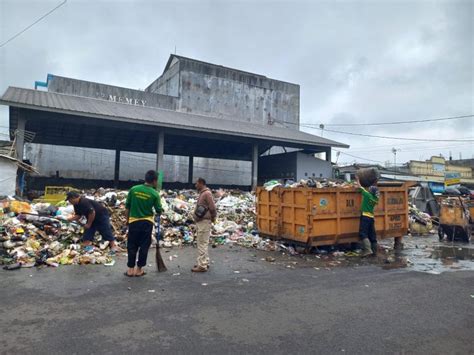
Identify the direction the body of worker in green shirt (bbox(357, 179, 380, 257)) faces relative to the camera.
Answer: away from the camera

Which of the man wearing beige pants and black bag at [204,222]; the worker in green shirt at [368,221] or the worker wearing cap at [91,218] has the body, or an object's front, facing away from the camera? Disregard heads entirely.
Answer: the worker in green shirt

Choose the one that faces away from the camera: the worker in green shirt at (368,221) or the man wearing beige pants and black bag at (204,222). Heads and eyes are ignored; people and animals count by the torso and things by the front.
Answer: the worker in green shirt

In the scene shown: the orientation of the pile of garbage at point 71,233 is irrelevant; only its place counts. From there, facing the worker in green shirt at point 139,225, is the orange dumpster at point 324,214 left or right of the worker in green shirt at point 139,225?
left

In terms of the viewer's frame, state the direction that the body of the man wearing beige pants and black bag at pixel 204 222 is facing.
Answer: to the viewer's left

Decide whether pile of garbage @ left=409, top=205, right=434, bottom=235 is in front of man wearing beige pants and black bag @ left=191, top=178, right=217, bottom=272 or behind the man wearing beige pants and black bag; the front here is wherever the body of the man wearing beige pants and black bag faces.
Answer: behind

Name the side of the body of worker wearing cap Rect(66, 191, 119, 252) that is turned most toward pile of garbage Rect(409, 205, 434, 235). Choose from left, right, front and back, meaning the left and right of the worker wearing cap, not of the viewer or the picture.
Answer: back

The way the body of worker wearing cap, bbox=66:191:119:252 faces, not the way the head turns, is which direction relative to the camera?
to the viewer's left
